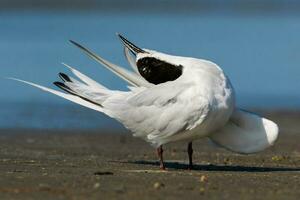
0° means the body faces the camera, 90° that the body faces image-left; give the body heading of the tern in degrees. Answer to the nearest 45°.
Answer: approximately 270°
